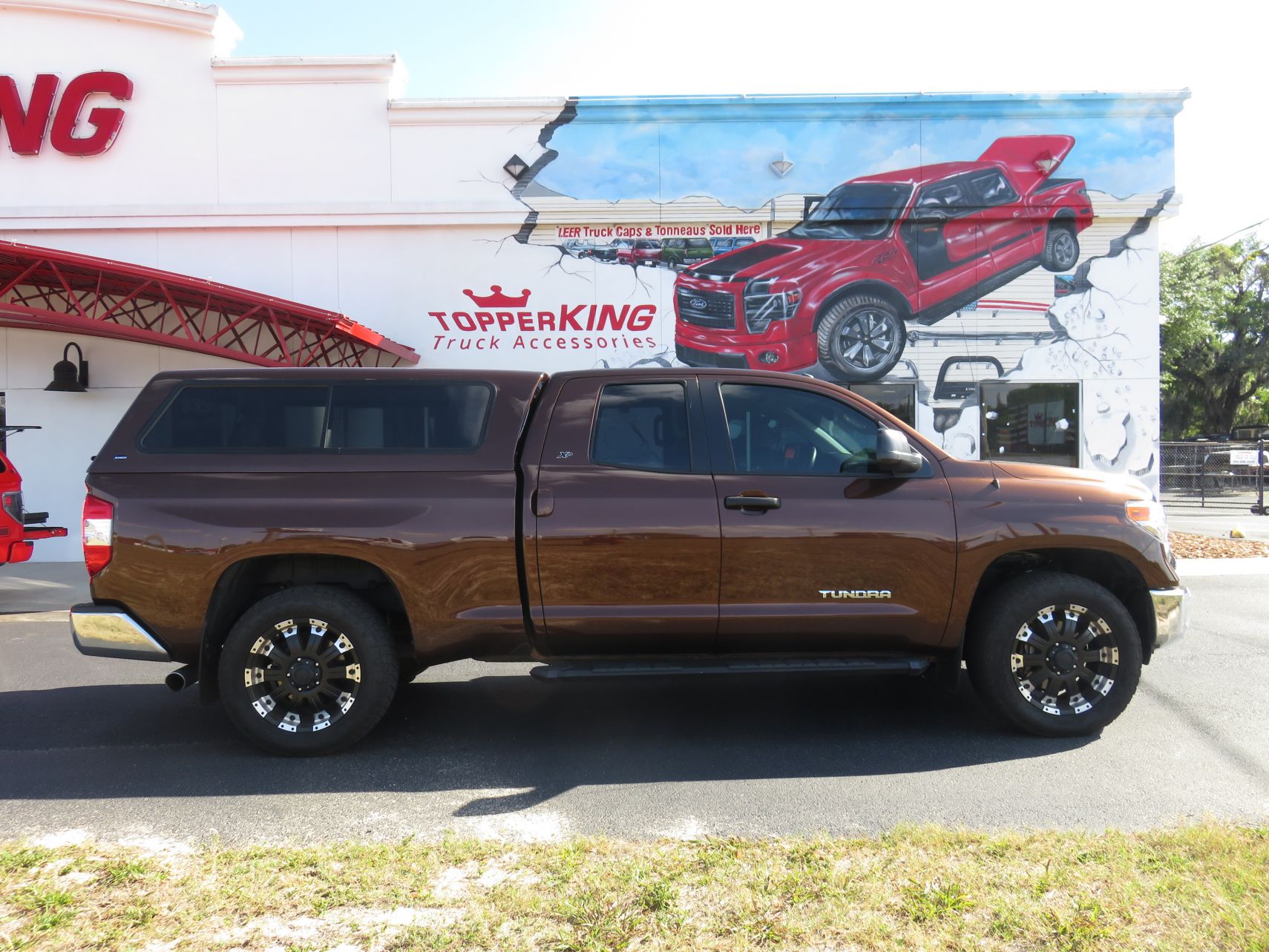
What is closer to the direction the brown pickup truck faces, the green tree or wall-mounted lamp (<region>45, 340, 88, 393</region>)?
the green tree

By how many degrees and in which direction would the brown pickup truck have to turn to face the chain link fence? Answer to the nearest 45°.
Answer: approximately 45° to its left

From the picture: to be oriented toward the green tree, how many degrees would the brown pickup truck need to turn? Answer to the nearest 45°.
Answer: approximately 45° to its left

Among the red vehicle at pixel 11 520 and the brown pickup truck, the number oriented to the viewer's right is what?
1

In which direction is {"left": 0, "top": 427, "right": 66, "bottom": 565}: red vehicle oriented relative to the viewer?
to the viewer's left

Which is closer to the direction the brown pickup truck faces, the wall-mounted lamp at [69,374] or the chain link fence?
the chain link fence

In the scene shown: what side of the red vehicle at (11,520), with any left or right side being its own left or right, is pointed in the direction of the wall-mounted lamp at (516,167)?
back

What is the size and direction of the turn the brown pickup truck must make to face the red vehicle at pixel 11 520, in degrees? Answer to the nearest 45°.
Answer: approximately 135° to its left

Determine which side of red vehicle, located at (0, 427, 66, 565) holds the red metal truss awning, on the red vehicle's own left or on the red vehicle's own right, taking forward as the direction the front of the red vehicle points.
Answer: on the red vehicle's own right

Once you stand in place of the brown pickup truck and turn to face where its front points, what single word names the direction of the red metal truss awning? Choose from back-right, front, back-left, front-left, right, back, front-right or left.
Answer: back-left

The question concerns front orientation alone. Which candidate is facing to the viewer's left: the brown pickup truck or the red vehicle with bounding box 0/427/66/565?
the red vehicle

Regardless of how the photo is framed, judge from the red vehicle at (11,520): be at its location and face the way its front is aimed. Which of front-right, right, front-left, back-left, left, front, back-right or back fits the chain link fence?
back

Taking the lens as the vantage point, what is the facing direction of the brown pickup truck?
facing to the right of the viewer

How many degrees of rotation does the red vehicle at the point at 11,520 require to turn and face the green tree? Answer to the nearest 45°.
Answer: approximately 180°
